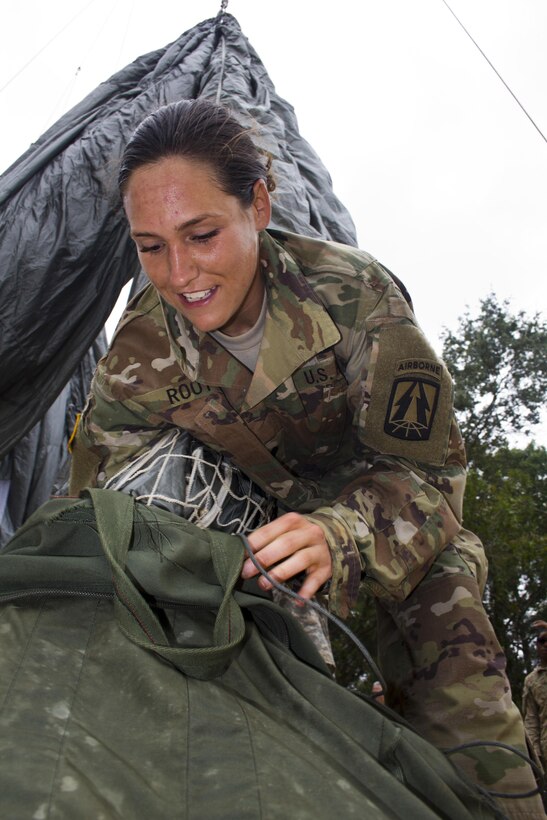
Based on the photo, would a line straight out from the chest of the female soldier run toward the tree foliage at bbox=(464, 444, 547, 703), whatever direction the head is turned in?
no

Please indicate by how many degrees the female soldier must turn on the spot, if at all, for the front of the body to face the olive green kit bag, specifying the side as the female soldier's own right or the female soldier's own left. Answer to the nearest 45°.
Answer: approximately 45° to the female soldier's own left

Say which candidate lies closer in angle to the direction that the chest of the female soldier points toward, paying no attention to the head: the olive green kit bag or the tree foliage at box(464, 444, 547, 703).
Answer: the olive green kit bag

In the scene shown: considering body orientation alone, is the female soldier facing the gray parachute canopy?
no

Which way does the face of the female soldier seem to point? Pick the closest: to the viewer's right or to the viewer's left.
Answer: to the viewer's left

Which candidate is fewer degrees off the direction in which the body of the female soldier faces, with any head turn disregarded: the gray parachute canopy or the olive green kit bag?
the olive green kit bag

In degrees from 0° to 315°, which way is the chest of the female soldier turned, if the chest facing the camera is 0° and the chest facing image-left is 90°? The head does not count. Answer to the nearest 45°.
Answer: approximately 45°
